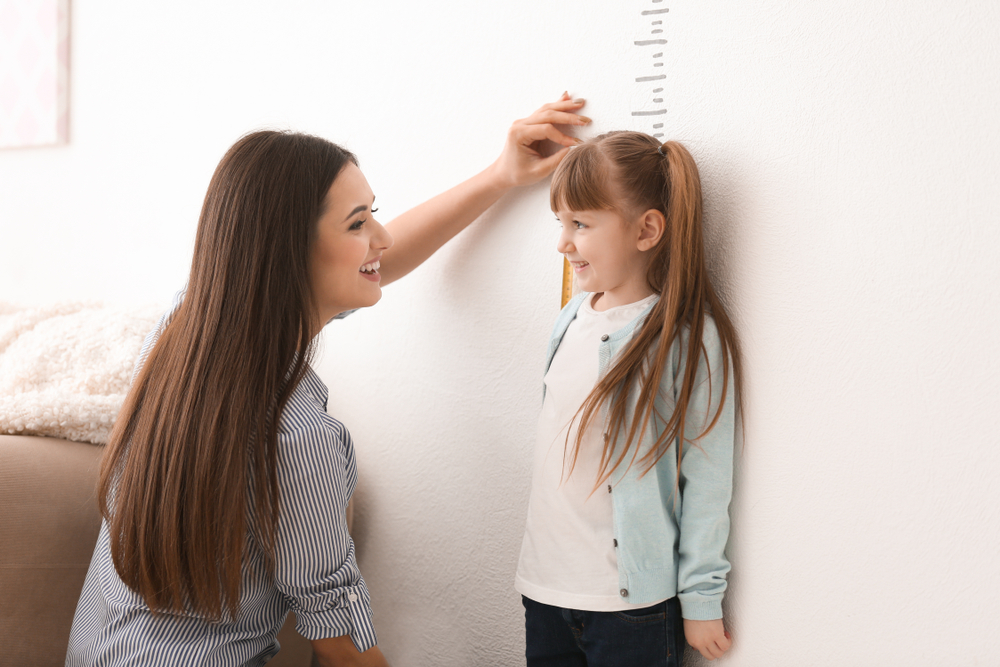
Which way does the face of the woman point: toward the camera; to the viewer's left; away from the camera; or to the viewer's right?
to the viewer's right

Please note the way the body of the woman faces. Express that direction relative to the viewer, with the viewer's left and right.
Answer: facing away from the viewer and to the right of the viewer

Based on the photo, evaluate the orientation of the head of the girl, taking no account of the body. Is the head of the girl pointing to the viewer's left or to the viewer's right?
to the viewer's left

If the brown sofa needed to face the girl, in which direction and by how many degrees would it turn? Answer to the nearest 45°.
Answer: approximately 45° to its left

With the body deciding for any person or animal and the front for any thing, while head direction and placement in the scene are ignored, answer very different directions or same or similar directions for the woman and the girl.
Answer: very different directions

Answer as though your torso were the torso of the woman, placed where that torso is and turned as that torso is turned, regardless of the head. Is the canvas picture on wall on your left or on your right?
on your left
